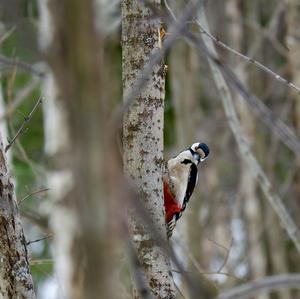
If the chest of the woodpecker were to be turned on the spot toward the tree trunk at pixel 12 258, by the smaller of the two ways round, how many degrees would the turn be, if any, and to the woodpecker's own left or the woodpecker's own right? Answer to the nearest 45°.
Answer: approximately 45° to the woodpecker's own left

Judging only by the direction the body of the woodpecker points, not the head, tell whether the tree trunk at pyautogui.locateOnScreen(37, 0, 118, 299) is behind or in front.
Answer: in front

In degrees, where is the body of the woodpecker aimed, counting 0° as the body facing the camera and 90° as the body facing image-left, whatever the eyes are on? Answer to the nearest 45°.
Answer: approximately 45°
